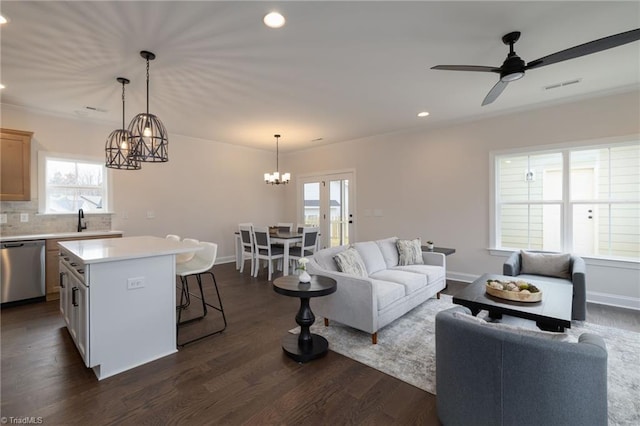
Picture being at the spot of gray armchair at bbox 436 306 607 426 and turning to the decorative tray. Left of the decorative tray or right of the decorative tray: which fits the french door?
left

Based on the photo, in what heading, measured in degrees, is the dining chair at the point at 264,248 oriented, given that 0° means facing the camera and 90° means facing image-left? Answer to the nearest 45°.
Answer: approximately 225°

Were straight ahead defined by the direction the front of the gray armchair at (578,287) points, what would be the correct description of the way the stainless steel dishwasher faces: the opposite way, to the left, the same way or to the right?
to the left

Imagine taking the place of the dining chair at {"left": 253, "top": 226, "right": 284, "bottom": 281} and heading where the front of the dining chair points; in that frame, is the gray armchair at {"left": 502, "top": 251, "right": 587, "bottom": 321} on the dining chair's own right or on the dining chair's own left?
on the dining chair's own right

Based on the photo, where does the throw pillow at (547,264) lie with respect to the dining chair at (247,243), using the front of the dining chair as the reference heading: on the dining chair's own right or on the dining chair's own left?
on the dining chair's own right

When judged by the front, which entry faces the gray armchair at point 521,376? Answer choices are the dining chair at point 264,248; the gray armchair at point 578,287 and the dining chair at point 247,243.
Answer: the gray armchair at point 578,287

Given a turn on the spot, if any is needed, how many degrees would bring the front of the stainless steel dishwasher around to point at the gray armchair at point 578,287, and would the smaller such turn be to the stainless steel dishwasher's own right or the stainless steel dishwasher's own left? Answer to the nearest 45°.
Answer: approximately 45° to the stainless steel dishwasher's own left

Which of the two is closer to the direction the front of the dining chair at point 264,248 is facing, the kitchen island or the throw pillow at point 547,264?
the throw pillow

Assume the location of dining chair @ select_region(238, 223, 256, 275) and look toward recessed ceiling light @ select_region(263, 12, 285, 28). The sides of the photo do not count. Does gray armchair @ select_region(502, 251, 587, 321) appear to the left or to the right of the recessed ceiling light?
left
